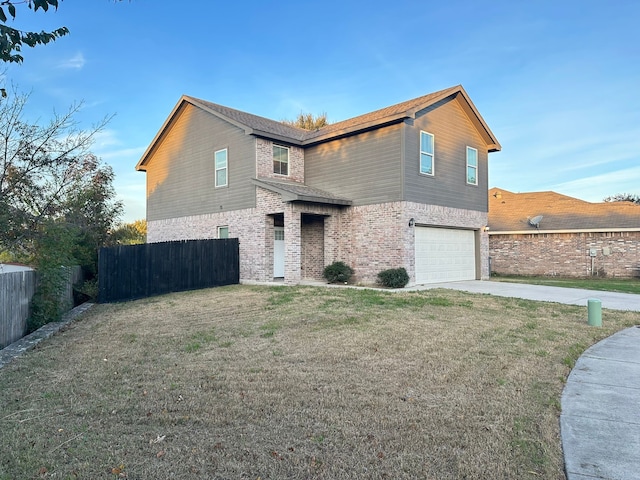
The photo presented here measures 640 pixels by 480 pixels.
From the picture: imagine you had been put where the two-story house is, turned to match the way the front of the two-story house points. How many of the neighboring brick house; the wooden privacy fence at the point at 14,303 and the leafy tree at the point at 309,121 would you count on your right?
1

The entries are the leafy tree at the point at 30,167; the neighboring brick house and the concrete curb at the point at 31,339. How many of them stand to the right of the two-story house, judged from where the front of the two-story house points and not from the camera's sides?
2

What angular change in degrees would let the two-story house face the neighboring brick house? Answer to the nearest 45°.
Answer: approximately 90° to its left

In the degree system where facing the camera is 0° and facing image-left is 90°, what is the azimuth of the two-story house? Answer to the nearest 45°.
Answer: approximately 315°

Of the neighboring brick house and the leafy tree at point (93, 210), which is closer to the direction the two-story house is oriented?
the neighboring brick house

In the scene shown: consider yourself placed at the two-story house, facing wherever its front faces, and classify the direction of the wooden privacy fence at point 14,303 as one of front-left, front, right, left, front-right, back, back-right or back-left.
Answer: right

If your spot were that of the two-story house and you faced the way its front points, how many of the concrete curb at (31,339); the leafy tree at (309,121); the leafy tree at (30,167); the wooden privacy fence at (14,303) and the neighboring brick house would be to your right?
3

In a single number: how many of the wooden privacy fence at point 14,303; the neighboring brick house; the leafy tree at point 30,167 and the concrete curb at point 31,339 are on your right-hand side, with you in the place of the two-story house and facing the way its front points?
3

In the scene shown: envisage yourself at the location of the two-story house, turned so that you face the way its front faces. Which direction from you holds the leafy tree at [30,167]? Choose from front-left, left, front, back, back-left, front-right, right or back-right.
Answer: right

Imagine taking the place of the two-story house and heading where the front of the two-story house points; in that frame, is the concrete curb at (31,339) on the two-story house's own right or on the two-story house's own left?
on the two-story house's own right

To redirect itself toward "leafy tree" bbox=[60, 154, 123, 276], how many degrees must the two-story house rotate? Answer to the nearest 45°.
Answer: approximately 135° to its right
